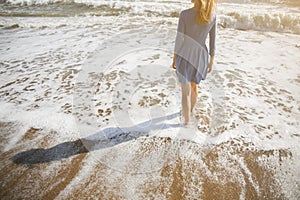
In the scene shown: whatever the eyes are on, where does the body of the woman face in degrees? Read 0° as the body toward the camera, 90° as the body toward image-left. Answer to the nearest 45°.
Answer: approximately 180°

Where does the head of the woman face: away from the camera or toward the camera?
away from the camera
